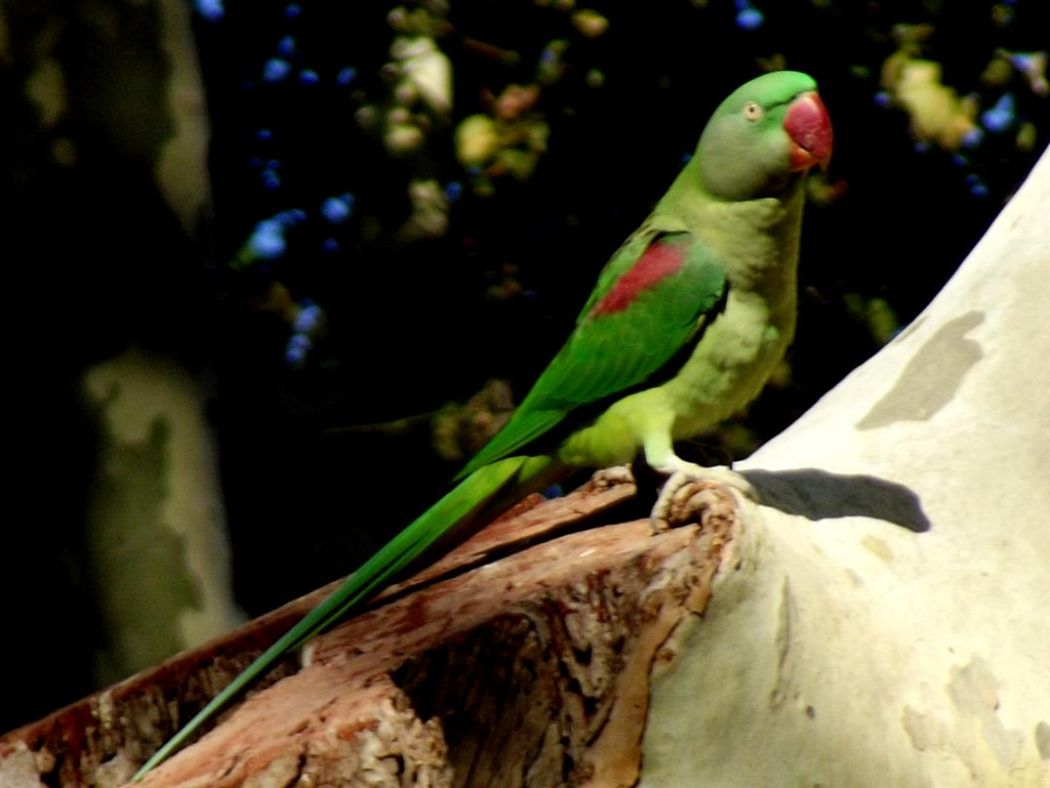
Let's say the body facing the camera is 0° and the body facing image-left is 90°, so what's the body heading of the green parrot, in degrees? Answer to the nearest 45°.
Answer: approximately 270°
